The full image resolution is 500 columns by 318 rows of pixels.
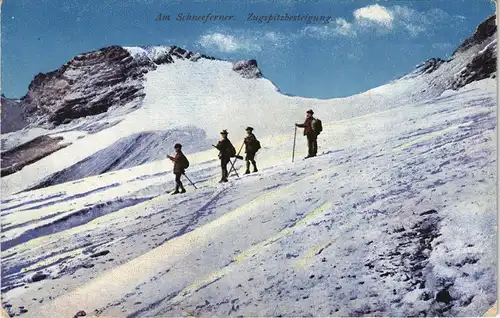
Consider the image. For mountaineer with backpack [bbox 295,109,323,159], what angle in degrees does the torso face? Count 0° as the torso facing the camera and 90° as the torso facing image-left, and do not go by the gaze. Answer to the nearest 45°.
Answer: approximately 90°

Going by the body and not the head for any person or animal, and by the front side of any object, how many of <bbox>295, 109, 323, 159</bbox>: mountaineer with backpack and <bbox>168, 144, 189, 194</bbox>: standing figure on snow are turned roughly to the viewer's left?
2

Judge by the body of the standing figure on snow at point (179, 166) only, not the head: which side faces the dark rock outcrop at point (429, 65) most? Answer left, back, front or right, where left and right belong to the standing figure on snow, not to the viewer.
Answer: right

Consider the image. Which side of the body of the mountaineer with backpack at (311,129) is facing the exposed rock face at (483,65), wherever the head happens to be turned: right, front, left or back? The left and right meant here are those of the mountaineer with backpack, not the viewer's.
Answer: back

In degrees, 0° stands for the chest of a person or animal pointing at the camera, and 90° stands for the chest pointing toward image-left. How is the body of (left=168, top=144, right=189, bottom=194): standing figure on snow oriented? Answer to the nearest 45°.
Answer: approximately 90°
